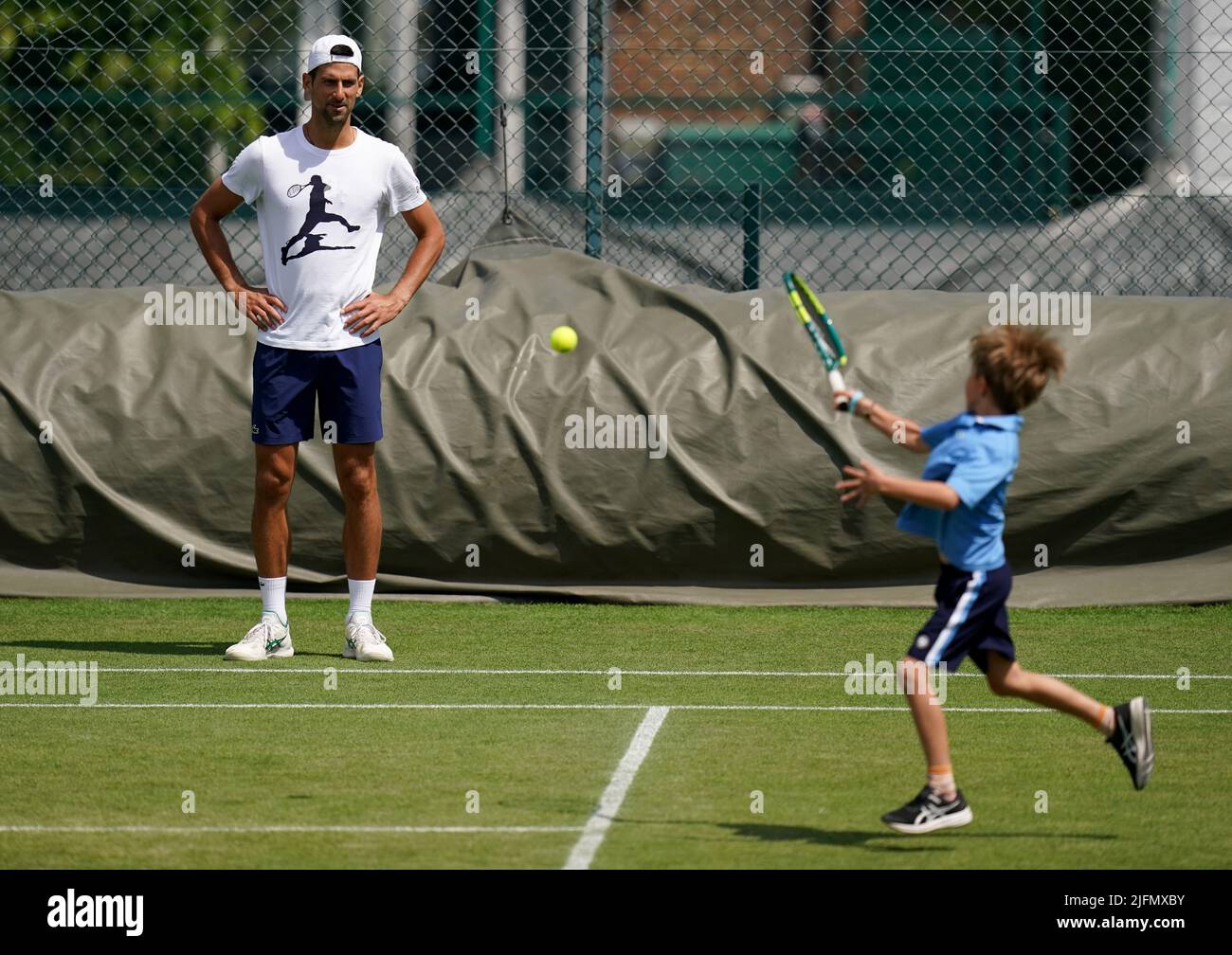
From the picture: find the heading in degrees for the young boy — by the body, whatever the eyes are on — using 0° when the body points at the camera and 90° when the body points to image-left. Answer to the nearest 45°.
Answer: approximately 90°

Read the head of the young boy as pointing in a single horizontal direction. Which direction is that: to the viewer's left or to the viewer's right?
to the viewer's left

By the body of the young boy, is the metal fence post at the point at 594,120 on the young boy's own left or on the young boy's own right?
on the young boy's own right

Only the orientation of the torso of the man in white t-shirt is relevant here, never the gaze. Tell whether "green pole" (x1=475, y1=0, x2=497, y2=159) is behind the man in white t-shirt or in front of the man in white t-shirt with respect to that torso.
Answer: behind

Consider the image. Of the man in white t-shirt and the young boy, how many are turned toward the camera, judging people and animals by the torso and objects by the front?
1

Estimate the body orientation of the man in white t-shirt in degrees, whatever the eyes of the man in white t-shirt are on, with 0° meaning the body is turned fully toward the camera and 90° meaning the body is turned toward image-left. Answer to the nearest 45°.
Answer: approximately 0°

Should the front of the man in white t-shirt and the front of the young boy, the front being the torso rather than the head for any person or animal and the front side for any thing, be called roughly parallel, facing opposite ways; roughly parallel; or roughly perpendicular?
roughly perpendicular
